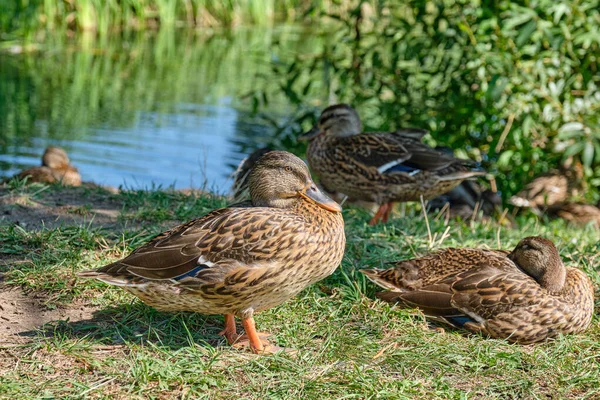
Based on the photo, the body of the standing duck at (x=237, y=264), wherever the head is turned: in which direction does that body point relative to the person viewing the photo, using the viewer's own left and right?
facing to the right of the viewer
